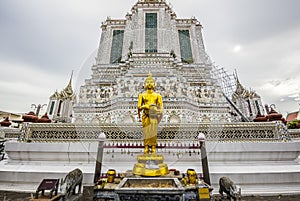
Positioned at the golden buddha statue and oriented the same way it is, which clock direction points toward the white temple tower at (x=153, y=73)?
The white temple tower is roughly at 6 o'clock from the golden buddha statue.

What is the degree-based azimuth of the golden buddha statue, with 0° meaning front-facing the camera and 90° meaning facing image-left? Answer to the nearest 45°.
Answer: approximately 0°
